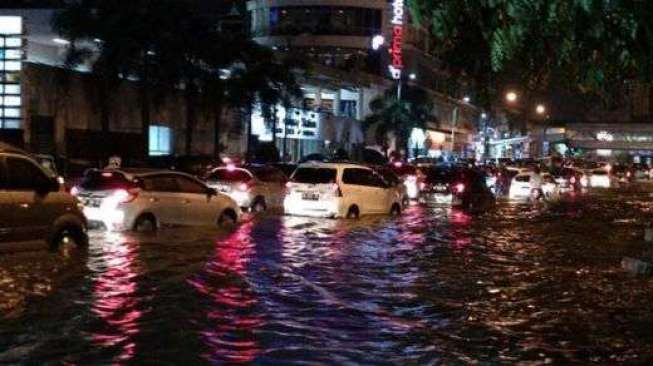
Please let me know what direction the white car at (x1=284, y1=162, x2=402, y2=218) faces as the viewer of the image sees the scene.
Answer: facing away from the viewer and to the right of the viewer

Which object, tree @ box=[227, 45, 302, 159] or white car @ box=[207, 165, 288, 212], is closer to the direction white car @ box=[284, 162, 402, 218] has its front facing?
the tree

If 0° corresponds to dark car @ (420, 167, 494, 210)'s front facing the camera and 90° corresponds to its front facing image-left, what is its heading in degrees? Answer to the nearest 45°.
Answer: approximately 225°

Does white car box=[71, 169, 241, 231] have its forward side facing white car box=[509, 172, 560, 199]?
yes

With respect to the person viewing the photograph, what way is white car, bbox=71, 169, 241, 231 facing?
facing away from the viewer and to the right of the viewer

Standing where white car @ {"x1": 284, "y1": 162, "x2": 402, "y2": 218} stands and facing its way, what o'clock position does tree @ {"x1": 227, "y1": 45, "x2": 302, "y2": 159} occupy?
The tree is roughly at 10 o'clock from the white car.
